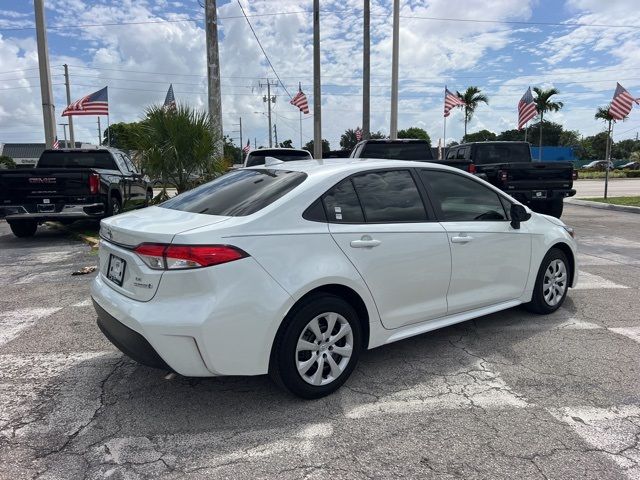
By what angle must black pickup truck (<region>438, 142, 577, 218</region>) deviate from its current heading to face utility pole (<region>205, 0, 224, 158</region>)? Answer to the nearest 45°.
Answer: approximately 45° to its left

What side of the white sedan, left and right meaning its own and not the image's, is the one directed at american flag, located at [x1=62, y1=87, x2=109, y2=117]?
left

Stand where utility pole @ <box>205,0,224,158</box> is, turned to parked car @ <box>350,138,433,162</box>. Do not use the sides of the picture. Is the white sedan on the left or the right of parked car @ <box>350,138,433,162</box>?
right

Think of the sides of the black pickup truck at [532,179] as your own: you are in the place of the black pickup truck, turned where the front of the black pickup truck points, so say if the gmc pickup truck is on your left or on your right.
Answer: on your left

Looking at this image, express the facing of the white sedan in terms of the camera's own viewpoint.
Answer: facing away from the viewer and to the right of the viewer

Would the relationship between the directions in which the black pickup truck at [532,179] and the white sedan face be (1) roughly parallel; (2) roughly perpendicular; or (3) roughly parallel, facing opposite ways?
roughly perpendicular

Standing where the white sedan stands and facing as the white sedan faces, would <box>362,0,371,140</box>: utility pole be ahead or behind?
ahead

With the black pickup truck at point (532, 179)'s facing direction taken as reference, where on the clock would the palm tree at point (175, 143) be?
The palm tree is roughly at 10 o'clock from the black pickup truck.

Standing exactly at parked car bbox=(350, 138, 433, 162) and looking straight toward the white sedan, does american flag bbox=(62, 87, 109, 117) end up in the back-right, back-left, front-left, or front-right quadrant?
back-right

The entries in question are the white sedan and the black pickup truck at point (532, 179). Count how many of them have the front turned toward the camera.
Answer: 0

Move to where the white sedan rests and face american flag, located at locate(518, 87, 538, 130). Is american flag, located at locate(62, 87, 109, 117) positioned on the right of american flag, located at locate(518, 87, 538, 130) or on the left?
left

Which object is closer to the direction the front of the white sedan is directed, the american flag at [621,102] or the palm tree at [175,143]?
the american flag

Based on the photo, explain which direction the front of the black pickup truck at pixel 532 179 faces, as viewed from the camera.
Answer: facing away from the viewer and to the left of the viewer
